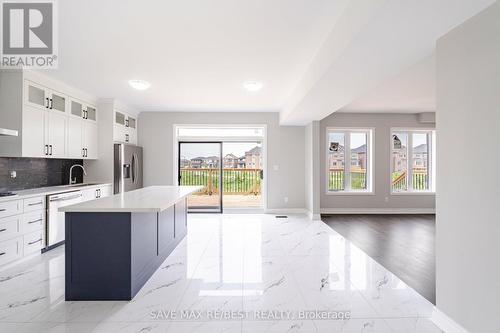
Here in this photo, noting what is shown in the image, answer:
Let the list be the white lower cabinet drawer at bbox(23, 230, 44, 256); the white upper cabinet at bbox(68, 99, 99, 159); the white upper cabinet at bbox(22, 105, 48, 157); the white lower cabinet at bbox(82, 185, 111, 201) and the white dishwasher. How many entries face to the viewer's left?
0

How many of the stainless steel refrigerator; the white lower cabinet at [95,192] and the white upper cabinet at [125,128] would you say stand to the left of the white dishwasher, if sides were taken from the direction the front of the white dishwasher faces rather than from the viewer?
3

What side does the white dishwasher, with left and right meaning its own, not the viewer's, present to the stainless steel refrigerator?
left

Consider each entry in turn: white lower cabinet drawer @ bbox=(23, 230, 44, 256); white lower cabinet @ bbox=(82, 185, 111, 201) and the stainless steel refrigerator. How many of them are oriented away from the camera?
0

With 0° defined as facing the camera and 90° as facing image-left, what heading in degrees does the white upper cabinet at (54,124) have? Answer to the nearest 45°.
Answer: approximately 315°

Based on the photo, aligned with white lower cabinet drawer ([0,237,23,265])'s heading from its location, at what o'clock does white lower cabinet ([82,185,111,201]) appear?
white lower cabinet ([82,185,111,201]) is roughly at 9 o'clock from white lower cabinet drawer ([0,237,23,265]).

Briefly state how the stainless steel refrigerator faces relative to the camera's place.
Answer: facing the viewer and to the right of the viewer

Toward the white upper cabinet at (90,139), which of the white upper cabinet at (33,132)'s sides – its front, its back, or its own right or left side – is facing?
left

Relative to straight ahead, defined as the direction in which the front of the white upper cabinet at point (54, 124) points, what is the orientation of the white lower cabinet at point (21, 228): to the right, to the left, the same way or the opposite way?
the same way

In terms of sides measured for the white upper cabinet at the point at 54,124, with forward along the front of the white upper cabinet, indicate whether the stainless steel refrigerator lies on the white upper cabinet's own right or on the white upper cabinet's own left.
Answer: on the white upper cabinet's own left

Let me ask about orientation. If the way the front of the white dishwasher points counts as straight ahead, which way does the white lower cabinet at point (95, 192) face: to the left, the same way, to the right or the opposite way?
the same way

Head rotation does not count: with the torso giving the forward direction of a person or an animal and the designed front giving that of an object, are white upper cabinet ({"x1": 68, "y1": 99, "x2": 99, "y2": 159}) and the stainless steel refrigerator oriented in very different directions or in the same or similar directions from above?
same or similar directions

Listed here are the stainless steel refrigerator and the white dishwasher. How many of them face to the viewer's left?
0

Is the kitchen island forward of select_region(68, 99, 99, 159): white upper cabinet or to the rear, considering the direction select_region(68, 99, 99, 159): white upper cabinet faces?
forward

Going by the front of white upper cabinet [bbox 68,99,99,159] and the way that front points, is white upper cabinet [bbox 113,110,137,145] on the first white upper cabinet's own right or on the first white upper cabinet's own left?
on the first white upper cabinet's own left

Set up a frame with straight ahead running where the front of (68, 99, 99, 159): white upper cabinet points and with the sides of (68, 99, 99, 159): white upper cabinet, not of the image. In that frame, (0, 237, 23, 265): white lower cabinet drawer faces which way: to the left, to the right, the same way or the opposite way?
the same way
